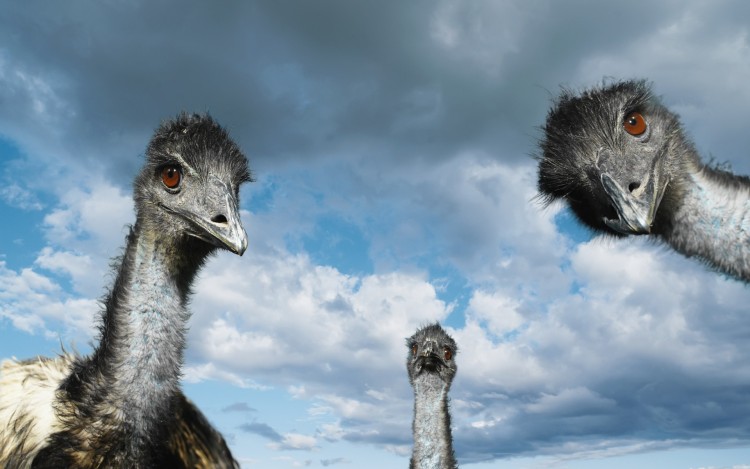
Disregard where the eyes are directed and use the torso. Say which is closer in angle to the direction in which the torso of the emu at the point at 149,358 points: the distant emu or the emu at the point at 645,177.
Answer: the emu

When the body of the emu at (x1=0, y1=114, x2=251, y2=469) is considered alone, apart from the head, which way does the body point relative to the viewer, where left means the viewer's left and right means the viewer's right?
facing the viewer and to the right of the viewer

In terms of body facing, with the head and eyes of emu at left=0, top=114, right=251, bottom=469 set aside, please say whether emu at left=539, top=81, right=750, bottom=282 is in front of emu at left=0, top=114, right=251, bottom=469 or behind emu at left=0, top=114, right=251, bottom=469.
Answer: in front

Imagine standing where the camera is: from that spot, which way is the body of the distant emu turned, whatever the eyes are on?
toward the camera

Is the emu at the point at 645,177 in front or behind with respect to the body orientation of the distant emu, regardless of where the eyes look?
in front

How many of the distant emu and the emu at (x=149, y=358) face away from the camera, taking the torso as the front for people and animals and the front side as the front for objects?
0

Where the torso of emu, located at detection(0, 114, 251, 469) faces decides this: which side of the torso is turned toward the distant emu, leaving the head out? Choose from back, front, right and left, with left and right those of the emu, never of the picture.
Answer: left

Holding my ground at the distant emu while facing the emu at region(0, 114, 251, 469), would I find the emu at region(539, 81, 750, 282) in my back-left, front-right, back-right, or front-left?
front-left
